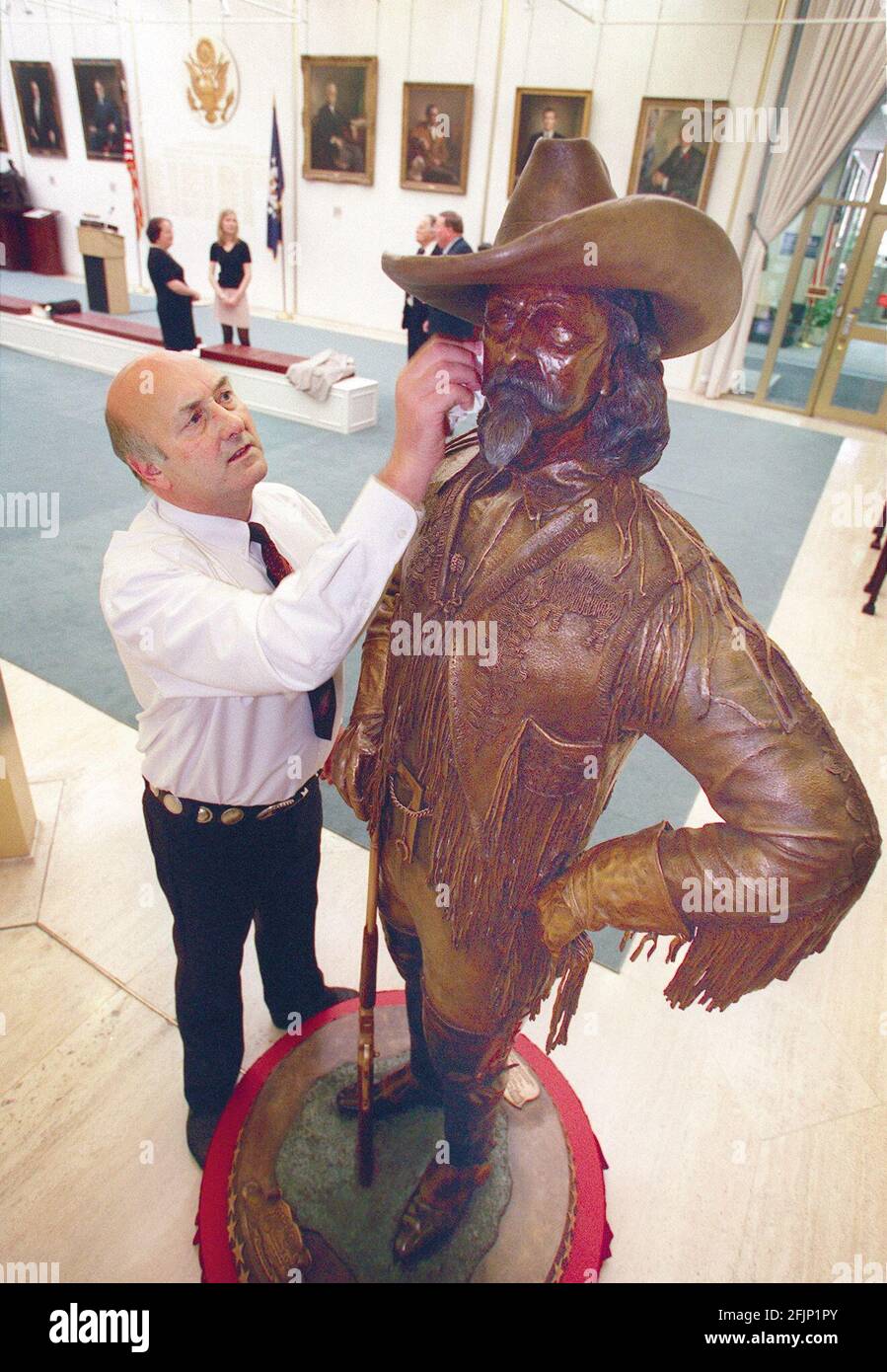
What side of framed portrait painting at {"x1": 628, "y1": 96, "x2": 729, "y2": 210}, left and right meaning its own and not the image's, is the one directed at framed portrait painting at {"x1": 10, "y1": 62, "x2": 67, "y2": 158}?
right

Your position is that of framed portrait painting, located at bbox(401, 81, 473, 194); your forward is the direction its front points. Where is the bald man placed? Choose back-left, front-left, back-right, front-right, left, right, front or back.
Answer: front

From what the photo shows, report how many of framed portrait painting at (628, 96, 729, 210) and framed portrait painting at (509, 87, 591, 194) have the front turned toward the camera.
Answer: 2

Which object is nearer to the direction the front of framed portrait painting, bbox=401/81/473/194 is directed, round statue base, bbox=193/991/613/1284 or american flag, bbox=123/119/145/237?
the round statue base

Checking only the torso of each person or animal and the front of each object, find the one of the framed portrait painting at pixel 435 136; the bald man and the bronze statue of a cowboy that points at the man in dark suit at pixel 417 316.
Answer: the framed portrait painting

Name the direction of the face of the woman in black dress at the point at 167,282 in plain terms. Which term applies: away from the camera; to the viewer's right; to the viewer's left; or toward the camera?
to the viewer's right

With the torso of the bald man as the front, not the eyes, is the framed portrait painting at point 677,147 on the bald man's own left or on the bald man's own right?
on the bald man's own left

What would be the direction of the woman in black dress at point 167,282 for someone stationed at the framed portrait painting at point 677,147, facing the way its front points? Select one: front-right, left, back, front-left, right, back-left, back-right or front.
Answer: front-right

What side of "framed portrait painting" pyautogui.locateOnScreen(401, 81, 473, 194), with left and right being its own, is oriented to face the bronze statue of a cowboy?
front

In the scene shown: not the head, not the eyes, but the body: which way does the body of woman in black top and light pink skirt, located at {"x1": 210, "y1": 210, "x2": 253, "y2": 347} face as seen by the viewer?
toward the camera

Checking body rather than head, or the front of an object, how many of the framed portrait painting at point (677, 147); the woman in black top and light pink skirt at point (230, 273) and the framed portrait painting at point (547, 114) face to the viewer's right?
0

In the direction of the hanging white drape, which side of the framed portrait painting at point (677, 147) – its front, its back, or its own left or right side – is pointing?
left

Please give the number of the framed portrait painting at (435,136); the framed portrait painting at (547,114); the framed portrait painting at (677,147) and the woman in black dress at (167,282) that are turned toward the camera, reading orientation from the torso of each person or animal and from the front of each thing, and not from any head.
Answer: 3

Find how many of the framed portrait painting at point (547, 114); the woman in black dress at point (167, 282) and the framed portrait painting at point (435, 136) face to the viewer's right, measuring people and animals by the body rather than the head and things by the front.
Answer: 1

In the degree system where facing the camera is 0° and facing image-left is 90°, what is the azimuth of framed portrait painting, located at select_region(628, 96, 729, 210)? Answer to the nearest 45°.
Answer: approximately 0°

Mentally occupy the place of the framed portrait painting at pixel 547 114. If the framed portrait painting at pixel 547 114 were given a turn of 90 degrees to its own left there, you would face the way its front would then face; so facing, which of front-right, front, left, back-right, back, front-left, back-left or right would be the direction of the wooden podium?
back

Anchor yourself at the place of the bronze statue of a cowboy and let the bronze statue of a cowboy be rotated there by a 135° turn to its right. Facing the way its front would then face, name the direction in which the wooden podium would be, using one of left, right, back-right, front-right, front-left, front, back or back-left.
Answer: front-left

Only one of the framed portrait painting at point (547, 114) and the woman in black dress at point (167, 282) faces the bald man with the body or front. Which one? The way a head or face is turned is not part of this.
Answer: the framed portrait painting

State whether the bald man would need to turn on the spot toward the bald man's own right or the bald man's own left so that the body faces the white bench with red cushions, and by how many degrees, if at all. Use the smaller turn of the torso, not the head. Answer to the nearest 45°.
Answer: approximately 135° to the bald man's own left
